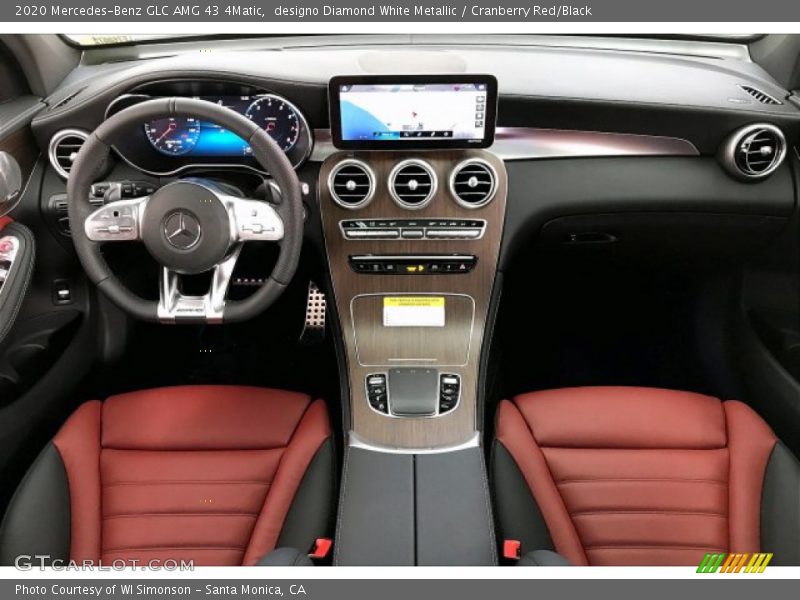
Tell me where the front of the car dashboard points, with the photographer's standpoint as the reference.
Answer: facing the viewer
